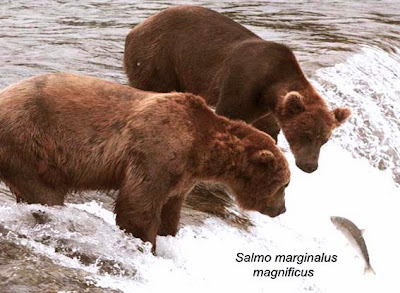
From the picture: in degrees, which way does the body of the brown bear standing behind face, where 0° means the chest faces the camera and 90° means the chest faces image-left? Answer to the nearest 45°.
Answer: approximately 315°

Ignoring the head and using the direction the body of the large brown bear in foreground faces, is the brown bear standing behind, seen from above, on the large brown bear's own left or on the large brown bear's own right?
on the large brown bear's own left

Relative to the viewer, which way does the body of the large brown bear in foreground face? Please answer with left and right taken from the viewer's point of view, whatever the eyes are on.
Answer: facing to the right of the viewer

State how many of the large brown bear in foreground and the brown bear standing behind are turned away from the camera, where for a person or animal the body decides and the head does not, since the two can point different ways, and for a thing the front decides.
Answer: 0
